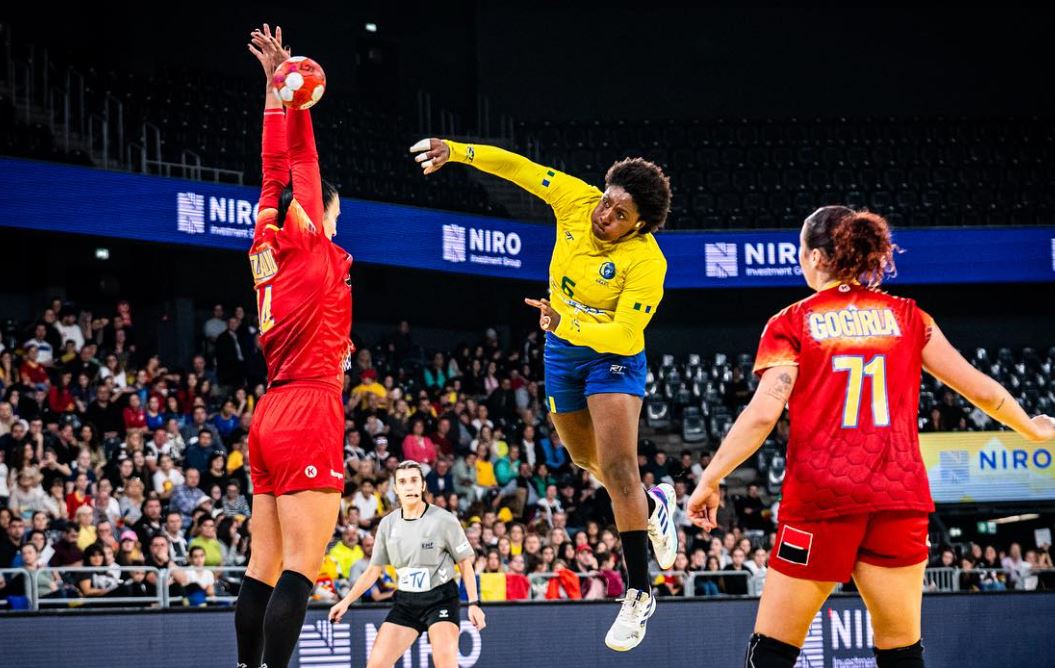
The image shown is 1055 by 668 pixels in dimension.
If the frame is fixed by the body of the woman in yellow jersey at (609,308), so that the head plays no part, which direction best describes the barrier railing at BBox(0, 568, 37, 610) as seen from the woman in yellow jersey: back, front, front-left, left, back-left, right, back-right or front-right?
right

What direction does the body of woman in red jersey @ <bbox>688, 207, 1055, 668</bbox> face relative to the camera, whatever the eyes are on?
away from the camera

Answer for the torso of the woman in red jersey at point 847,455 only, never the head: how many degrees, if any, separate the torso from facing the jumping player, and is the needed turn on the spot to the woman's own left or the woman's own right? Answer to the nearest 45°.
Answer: approximately 90° to the woman's own left

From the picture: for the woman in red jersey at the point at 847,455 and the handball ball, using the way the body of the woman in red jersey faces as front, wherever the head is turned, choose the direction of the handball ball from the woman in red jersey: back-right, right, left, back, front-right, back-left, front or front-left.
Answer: left

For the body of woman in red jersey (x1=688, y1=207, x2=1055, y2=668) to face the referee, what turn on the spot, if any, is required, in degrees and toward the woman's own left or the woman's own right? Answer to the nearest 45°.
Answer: approximately 45° to the woman's own left

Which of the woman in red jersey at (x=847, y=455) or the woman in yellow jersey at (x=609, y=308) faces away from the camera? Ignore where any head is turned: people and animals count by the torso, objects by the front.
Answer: the woman in red jersey

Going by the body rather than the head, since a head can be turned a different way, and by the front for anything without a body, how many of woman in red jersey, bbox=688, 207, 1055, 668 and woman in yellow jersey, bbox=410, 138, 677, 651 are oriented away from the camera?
1

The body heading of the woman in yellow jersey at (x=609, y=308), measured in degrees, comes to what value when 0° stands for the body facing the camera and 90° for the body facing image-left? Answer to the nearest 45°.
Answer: approximately 45°
